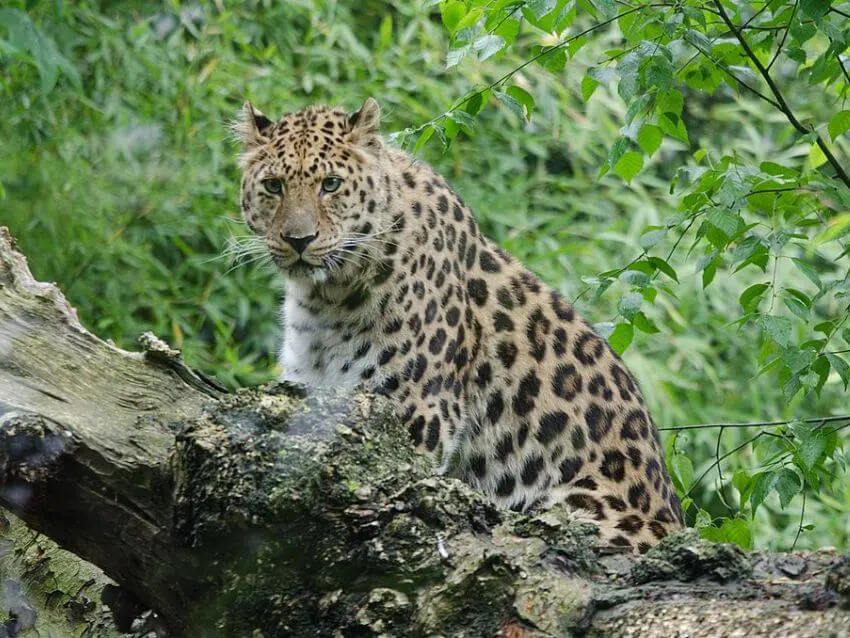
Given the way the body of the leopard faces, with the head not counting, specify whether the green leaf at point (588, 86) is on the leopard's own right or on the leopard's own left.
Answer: on the leopard's own left

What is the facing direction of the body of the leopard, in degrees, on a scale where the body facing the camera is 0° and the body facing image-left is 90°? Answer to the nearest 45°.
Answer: approximately 45°

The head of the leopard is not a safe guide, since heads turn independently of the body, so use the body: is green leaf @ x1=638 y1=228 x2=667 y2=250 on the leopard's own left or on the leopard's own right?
on the leopard's own left

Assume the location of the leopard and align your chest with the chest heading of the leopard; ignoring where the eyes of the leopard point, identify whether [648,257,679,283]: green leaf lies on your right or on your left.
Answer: on your left

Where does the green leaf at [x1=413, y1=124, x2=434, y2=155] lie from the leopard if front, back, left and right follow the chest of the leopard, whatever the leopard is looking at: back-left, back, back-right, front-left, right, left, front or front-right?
right
